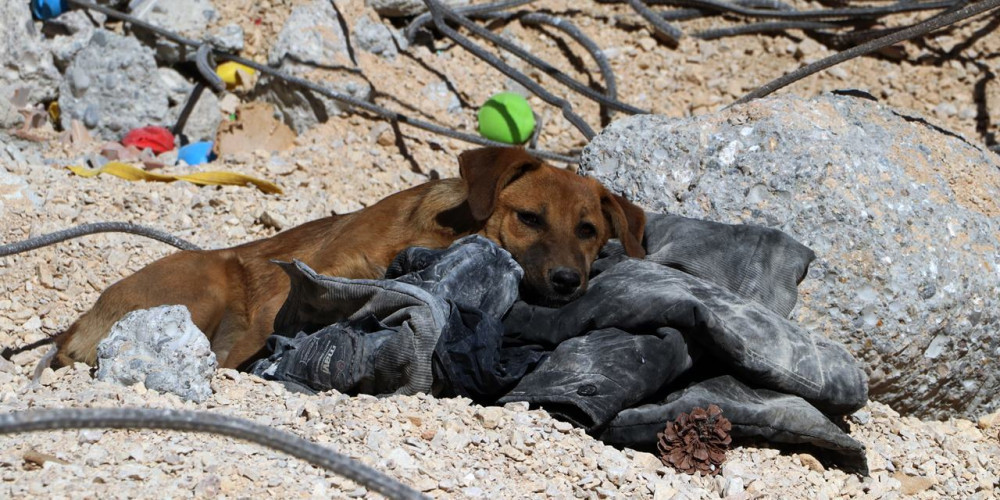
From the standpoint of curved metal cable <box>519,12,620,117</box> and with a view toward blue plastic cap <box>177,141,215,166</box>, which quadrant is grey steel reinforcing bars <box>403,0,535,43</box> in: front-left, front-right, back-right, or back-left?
front-right

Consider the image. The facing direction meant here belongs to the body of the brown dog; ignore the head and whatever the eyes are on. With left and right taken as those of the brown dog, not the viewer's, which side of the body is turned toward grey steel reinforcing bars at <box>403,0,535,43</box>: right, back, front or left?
left

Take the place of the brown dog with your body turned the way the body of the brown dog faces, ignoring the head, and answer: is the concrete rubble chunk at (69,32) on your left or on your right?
on your left

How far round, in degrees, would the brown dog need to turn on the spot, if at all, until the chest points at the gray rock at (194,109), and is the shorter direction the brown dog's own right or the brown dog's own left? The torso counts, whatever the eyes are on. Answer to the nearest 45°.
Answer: approximately 135° to the brown dog's own left

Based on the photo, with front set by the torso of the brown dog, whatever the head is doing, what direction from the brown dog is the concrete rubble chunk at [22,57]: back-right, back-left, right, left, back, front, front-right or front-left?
back-left

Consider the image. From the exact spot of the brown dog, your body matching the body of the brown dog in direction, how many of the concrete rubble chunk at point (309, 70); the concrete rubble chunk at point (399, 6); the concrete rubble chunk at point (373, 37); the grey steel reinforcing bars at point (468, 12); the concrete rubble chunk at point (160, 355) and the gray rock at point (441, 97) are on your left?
5

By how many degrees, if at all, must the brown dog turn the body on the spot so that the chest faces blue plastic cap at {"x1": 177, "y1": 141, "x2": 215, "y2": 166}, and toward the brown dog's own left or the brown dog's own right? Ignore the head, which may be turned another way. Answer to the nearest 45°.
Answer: approximately 135° to the brown dog's own left

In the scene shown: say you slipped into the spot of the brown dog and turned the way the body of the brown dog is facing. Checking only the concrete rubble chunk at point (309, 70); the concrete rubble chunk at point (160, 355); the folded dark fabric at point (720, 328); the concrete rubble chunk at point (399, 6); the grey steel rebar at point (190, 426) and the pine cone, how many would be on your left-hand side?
2

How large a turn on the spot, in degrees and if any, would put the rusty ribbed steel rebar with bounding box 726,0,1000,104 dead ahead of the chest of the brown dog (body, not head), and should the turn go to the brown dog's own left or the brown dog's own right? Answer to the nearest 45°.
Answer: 0° — it already faces it

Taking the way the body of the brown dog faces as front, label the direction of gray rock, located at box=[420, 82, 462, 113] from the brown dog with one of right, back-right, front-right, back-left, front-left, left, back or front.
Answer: left

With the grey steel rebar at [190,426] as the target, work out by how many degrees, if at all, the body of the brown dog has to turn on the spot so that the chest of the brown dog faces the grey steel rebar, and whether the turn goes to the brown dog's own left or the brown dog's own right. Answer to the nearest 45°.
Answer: approximately 90° to the brown dog's own right

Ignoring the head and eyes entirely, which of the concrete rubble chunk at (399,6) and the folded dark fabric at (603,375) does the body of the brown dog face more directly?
the folded dark fabric

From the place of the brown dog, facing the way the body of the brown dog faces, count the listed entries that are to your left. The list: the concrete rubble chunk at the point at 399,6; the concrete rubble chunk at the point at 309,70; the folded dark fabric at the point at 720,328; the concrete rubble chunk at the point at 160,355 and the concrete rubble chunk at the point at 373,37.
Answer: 3

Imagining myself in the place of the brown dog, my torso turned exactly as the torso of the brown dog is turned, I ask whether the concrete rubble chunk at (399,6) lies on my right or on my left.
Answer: on my left

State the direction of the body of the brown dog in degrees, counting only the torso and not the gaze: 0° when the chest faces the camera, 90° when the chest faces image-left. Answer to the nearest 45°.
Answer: approximately 270°

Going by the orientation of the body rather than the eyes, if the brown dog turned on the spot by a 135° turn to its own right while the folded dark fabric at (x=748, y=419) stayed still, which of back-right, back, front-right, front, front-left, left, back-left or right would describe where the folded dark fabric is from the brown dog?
left

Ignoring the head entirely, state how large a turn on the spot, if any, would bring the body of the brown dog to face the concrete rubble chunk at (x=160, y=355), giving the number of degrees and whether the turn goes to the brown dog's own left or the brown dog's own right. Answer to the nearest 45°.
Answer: approximately 135° to the brown dog's own right

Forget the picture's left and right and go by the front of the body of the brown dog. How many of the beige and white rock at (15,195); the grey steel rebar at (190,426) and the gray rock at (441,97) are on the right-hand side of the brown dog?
1

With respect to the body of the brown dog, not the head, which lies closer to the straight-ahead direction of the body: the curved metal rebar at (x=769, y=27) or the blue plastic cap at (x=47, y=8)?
the curved metal rebar

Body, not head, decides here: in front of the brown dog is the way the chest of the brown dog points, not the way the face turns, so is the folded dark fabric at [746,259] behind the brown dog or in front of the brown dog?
in front

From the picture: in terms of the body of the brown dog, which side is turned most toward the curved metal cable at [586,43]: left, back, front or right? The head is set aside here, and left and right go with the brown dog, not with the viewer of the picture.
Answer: left

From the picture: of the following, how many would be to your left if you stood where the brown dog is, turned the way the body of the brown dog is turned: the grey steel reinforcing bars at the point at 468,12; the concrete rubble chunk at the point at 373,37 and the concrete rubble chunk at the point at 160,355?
2
